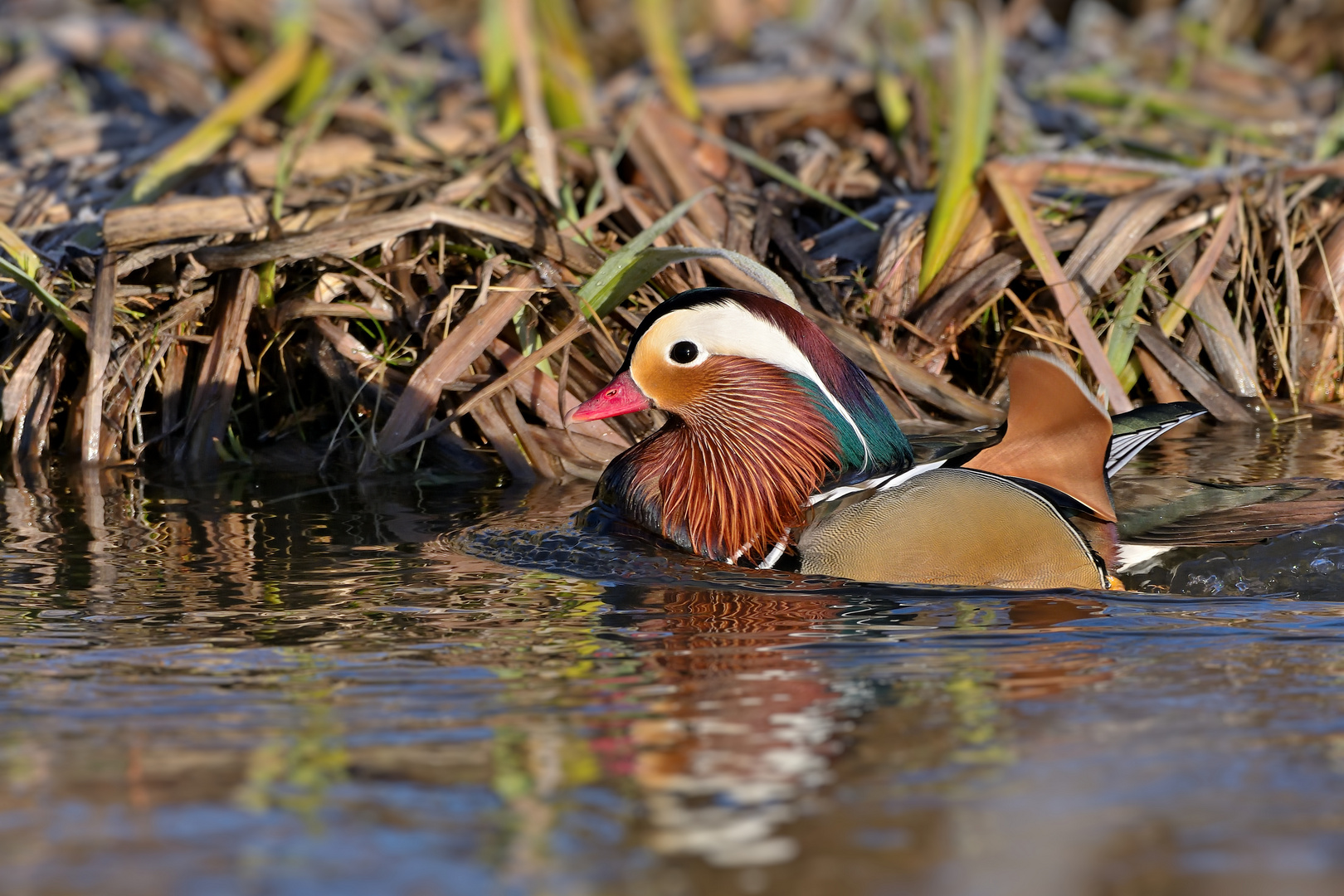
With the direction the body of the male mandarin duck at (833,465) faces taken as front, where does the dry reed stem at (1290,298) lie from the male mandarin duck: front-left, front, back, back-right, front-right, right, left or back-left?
back-right

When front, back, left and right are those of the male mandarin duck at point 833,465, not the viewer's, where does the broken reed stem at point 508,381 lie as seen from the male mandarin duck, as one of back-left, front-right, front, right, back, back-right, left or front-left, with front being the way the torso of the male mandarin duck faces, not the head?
front-right

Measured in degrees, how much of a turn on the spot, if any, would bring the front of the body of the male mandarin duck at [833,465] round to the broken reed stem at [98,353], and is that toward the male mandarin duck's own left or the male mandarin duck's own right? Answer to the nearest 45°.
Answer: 0° — it already faces it

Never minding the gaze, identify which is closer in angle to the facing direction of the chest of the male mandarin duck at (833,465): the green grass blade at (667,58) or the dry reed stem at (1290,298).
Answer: the green grass blade

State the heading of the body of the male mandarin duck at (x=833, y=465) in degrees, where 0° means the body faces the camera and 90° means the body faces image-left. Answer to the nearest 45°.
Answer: approximately 90°

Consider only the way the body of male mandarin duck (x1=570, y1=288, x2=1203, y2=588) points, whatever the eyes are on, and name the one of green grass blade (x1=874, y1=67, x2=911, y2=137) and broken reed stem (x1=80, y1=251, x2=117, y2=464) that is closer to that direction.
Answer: the broken reed stem

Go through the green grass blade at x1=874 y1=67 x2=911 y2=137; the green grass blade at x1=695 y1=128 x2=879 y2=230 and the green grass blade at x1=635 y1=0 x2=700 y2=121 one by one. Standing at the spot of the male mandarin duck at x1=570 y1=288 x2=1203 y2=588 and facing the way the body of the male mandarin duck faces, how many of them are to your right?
3

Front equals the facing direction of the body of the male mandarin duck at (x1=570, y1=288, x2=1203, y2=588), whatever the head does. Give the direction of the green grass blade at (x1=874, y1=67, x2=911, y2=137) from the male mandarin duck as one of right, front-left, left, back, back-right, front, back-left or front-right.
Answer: right

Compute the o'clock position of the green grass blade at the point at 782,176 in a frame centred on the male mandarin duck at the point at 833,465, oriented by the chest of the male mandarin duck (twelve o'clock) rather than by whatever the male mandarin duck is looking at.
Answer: The green grass blade is roughly at 3 o'clock from the male mandarin duck.

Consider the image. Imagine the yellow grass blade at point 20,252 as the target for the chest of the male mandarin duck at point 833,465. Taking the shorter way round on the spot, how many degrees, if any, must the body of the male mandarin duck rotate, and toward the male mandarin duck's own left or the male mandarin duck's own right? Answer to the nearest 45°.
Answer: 0° — it already faces it

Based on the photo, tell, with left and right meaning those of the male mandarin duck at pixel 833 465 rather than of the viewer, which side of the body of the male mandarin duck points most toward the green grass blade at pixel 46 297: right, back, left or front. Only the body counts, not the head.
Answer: front

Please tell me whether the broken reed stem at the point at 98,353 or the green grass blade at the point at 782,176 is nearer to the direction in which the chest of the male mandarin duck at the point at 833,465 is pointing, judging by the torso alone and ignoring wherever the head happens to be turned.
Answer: the broken reed stem

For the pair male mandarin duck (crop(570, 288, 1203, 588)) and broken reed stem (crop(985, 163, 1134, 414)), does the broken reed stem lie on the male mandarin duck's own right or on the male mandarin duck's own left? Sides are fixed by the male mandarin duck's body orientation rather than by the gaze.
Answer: on the male mandarin duck's own right

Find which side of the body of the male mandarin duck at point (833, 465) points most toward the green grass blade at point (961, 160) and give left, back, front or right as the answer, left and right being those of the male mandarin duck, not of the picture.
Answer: right

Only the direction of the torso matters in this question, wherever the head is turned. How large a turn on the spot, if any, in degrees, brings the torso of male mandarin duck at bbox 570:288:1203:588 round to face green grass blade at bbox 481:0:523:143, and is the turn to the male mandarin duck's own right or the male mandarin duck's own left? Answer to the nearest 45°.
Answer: approximately 45° to the male mandarin duck's own right

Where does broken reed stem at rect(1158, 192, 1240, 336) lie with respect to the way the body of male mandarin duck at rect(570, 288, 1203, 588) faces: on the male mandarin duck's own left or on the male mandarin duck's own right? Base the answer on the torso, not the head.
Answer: on the male mandarin duck's own right
